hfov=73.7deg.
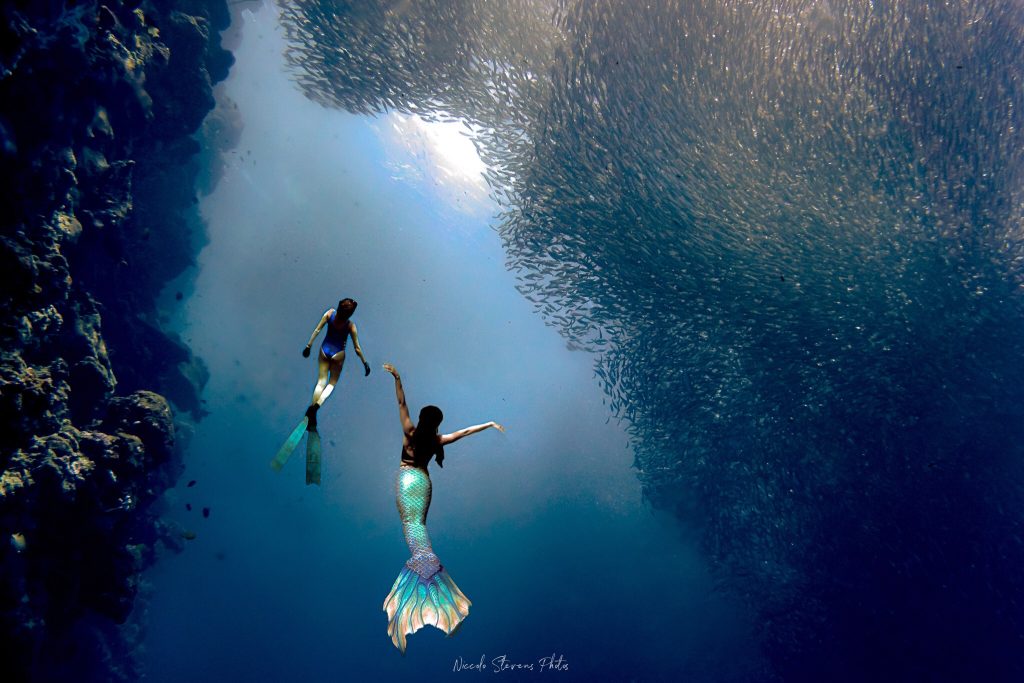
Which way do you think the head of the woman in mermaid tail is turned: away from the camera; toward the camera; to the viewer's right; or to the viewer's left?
away from the camera

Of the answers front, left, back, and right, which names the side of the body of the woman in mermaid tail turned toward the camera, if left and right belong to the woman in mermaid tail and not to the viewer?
back
